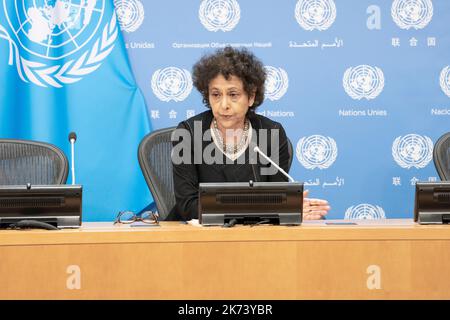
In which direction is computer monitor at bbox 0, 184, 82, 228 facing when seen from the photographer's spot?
facing away from the viewer

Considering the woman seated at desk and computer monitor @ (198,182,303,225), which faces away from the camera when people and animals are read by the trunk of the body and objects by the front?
the computer monitor

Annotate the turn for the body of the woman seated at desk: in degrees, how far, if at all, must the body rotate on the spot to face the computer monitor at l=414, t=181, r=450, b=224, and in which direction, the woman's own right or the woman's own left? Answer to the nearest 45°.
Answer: approximately 45° to the woman's own left

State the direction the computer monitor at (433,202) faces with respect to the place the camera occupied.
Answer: facing away from the viewer

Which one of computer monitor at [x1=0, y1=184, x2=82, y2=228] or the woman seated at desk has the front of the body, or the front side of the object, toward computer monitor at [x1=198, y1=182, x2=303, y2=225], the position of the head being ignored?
the woman seated at desk

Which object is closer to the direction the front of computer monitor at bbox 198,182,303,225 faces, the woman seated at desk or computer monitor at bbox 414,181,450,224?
the woman seated at desk

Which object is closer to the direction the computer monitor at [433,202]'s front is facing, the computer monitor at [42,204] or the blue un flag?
the blue un flag

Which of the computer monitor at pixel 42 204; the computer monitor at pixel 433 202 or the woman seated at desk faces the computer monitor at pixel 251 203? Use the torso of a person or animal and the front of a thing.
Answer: the woman seated at desk

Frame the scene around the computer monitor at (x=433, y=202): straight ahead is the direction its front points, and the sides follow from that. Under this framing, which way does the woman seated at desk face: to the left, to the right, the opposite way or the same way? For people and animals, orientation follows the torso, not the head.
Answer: the opposite way

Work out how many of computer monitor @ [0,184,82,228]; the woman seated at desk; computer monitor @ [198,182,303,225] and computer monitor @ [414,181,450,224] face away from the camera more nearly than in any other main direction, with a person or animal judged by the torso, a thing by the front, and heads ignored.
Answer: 3

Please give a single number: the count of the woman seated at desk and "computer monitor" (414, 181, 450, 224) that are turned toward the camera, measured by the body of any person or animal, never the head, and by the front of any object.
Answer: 1

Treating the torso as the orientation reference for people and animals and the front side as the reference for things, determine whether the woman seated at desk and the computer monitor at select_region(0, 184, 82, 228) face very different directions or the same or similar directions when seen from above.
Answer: very different directions
